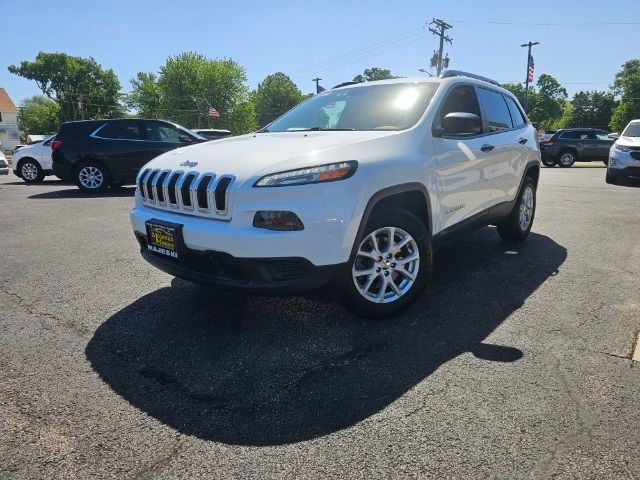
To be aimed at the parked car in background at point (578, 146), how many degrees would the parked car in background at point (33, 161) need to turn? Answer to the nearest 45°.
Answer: approximately 180°

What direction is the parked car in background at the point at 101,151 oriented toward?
to the viewer's right

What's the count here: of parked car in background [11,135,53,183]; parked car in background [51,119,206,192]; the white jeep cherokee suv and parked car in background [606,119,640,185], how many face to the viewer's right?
1

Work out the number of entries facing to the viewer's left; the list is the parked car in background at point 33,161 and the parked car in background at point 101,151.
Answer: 1

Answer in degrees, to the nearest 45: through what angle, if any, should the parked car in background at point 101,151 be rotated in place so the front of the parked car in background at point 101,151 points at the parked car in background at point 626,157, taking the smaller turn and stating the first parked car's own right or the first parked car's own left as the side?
0° — it already faces it

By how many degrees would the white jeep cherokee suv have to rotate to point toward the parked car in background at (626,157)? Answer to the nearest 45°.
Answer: approximately 180°

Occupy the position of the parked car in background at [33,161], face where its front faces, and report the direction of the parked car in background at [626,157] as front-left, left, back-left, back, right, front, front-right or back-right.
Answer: back-left

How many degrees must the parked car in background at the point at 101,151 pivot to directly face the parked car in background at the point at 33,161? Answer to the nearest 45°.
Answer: approximately 135° to its left

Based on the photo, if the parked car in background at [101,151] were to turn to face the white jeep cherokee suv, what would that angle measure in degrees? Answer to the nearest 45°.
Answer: approximately 90° to its right

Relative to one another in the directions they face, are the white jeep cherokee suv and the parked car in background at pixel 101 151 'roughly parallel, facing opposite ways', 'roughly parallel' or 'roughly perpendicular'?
roughly parallel, facing opposite ways

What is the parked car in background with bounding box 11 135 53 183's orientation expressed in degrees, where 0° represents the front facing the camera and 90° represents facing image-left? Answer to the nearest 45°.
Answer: approximately 90°
